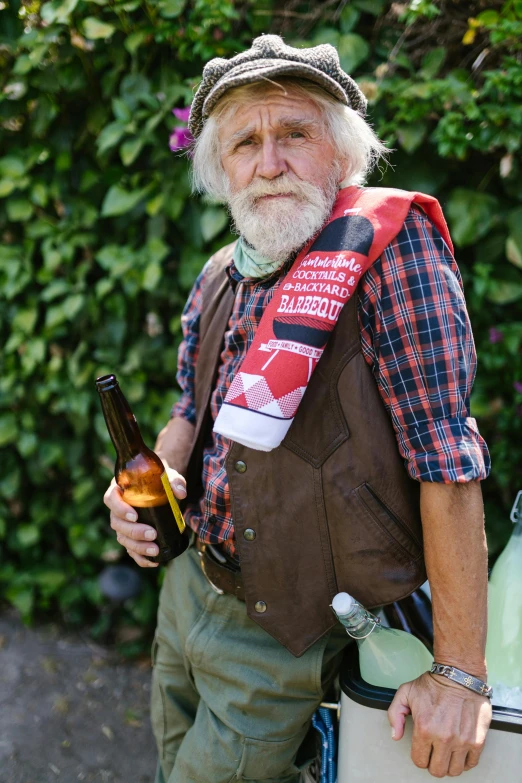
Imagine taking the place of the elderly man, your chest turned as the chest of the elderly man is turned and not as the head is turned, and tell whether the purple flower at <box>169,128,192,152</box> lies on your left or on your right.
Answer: on your right

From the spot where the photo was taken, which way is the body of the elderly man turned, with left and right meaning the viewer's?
facing the viewer and to the left of the viewer

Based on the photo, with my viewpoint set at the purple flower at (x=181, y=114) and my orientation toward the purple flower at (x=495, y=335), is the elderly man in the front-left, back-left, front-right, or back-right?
front-right

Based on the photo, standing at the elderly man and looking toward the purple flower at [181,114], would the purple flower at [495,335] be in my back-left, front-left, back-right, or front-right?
front-right

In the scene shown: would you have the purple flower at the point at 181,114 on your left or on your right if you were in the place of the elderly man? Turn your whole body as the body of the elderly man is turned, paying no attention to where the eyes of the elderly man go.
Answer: on your right

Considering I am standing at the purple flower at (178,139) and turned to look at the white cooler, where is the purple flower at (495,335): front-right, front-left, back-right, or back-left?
front-left
